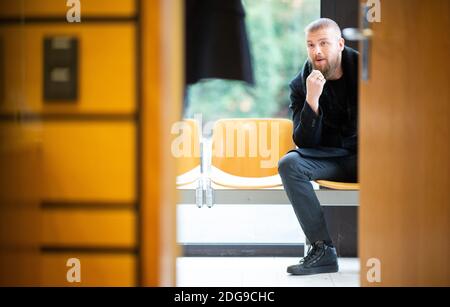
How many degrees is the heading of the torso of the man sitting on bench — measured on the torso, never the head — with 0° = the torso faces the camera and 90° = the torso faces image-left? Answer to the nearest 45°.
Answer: approximately 45°

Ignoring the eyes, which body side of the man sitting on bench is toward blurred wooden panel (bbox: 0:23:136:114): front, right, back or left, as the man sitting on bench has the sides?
front

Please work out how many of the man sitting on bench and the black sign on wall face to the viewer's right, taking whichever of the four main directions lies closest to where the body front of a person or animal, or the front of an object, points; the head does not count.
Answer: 0

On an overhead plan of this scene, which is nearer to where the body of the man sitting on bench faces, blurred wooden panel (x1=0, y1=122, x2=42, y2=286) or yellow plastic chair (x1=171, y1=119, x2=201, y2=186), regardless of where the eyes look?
the blurred wooden panel

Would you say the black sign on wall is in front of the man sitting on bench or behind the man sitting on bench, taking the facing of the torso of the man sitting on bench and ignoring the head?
in front
